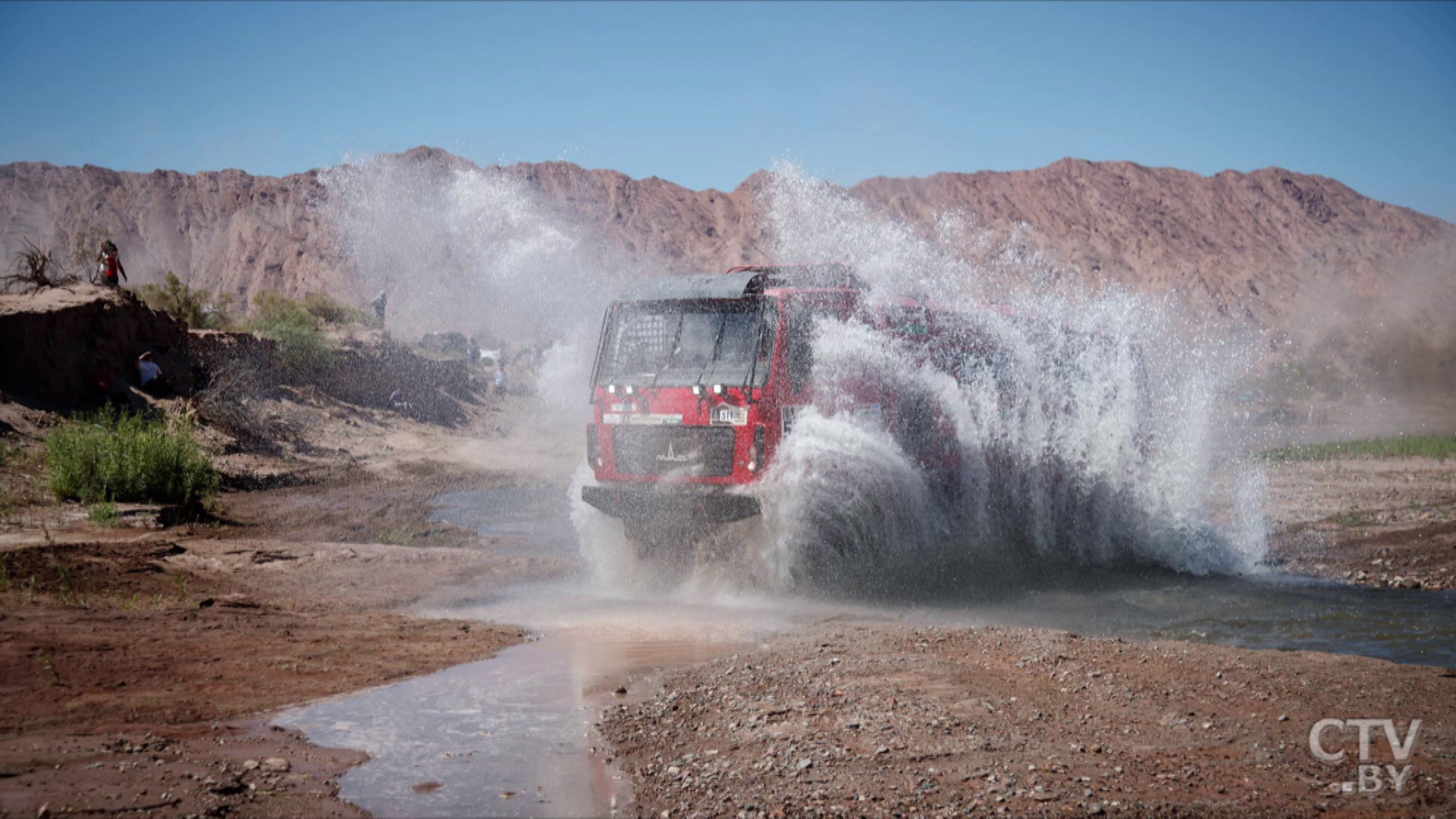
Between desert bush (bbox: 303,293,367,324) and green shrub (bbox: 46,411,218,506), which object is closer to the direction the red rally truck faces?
the green shrub

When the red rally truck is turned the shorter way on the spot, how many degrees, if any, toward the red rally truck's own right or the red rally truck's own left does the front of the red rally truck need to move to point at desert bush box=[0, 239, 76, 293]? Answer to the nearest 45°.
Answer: approximately 90° to the red rally truck's own right

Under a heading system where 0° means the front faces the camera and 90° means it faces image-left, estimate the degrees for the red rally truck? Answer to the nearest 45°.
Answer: approximately 45°

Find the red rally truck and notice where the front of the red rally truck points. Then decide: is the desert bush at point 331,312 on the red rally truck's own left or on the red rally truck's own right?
on the red rally truck's own right

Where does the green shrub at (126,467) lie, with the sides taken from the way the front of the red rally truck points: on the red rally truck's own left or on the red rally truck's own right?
on the red rally truck's own right

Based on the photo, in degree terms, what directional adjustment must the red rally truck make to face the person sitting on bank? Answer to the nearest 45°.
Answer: approximately 90° to its right

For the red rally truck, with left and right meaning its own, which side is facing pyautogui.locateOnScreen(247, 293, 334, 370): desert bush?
right

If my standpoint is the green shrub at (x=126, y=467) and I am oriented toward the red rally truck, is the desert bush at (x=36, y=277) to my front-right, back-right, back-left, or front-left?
back-left
